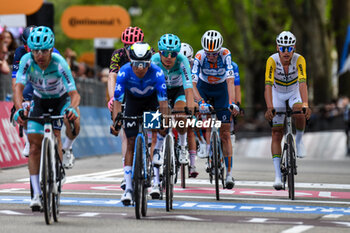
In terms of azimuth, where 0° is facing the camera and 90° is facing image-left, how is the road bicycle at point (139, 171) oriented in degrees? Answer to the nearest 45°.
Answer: approximately 0°

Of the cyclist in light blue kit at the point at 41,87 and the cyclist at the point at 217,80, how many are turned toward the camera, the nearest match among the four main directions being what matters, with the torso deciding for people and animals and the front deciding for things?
2

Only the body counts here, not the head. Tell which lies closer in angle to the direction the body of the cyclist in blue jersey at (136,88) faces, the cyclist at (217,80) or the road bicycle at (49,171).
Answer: the road bicycle

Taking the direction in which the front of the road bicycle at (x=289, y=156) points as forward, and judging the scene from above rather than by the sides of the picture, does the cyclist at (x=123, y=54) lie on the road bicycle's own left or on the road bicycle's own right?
on the road bicycle's own right

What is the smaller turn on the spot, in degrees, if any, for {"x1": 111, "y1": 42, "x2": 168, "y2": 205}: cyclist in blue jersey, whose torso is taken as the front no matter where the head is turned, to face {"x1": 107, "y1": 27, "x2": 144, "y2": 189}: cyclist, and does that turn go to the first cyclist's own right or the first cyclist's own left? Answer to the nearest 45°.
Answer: approximately 180°

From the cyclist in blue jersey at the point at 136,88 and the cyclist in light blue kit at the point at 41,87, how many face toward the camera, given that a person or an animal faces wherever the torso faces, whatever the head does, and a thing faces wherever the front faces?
2

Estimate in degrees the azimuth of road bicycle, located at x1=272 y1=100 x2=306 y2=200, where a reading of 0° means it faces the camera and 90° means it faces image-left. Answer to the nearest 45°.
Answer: approximately 0°

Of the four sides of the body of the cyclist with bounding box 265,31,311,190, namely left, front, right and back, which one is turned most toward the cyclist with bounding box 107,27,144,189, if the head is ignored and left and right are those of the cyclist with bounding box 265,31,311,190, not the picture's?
right

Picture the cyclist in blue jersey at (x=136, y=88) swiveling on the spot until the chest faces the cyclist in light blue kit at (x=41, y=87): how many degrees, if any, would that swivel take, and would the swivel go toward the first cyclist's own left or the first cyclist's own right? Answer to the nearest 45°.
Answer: approximately 90° to the first cyclist's own right
